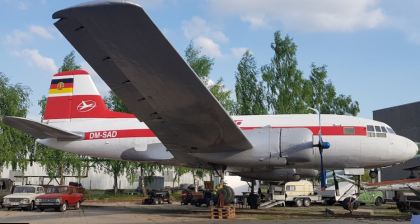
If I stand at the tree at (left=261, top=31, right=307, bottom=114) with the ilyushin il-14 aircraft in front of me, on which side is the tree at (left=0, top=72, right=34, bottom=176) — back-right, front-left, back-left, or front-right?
front-right

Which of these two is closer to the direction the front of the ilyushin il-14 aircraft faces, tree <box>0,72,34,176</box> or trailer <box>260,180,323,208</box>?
the trailer

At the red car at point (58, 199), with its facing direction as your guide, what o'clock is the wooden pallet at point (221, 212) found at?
The wooden pallet is roughly at 9 o'clock from the red car.

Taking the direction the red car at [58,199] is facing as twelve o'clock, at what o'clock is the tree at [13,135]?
The tree is roughly at 4 o'clock from the red car.

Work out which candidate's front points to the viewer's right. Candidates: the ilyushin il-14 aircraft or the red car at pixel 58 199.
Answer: the ilyushin il-14 aircraft

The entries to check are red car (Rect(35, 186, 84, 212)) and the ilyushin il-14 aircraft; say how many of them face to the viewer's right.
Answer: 1

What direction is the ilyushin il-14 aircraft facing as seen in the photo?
to the viewer's right

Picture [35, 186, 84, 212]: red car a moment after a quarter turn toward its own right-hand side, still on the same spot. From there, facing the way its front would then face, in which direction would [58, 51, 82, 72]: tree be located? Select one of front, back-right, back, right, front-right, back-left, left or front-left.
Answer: front-right

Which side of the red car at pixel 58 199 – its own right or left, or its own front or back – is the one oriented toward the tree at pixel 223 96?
back

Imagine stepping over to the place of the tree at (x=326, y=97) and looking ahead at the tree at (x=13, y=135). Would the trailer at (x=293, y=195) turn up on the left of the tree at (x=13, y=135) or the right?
left

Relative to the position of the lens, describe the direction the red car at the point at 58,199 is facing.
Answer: facing the viewer and to the left of the viewer

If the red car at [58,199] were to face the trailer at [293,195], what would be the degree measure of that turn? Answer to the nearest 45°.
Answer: approximately 135° to its left
